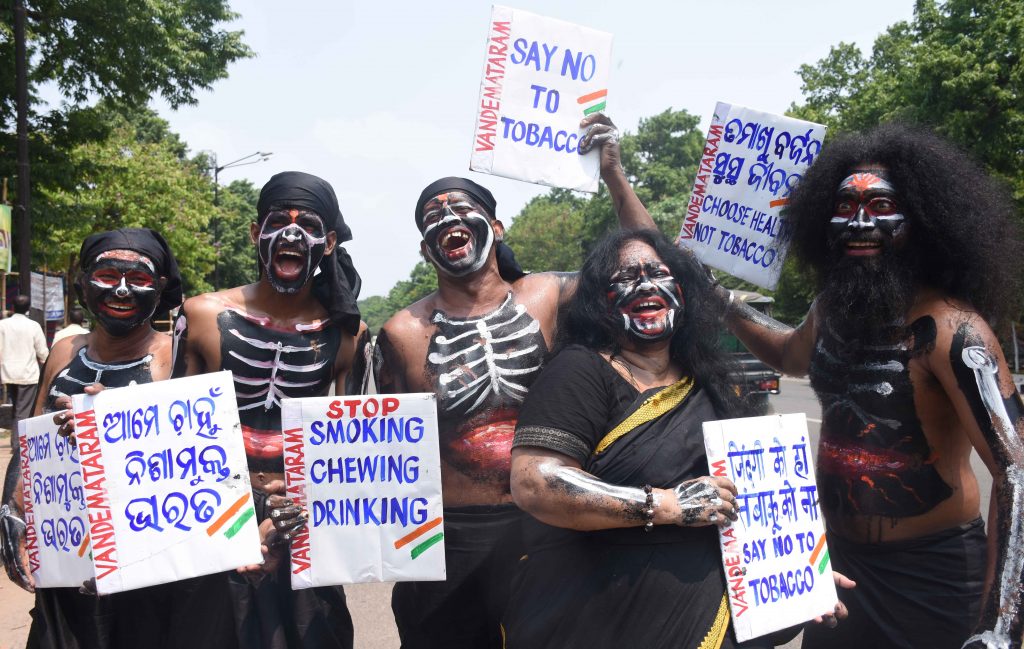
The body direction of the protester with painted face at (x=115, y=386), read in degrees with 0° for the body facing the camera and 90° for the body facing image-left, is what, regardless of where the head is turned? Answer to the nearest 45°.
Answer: approximately 0°

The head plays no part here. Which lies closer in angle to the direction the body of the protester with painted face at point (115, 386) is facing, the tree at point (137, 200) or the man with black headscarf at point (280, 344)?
the man with black headscarf

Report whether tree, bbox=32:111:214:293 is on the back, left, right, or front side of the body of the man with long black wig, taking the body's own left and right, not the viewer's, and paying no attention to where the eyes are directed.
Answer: right

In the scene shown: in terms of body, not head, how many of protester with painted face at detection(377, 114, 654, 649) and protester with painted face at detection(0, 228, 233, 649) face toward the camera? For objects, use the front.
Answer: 2

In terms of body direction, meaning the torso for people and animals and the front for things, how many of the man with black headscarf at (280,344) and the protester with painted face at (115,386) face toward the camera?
2

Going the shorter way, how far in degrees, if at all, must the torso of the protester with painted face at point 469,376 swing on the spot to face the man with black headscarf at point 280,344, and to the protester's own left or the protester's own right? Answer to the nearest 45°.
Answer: approximately 90° to the protester's own right

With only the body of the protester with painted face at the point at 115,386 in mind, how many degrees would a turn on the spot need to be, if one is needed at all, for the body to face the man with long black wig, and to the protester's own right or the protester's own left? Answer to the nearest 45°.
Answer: approximately 45° to the protester's own left

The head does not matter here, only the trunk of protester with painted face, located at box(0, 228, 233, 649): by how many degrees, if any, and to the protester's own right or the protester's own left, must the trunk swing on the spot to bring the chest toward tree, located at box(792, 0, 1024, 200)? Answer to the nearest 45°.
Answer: approximately 135° to the protester's own left

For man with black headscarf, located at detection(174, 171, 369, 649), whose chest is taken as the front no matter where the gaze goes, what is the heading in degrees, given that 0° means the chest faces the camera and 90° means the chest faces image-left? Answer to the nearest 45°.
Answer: approximately 0°

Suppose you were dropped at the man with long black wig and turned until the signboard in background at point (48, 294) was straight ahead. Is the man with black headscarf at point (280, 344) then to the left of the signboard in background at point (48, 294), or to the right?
left
